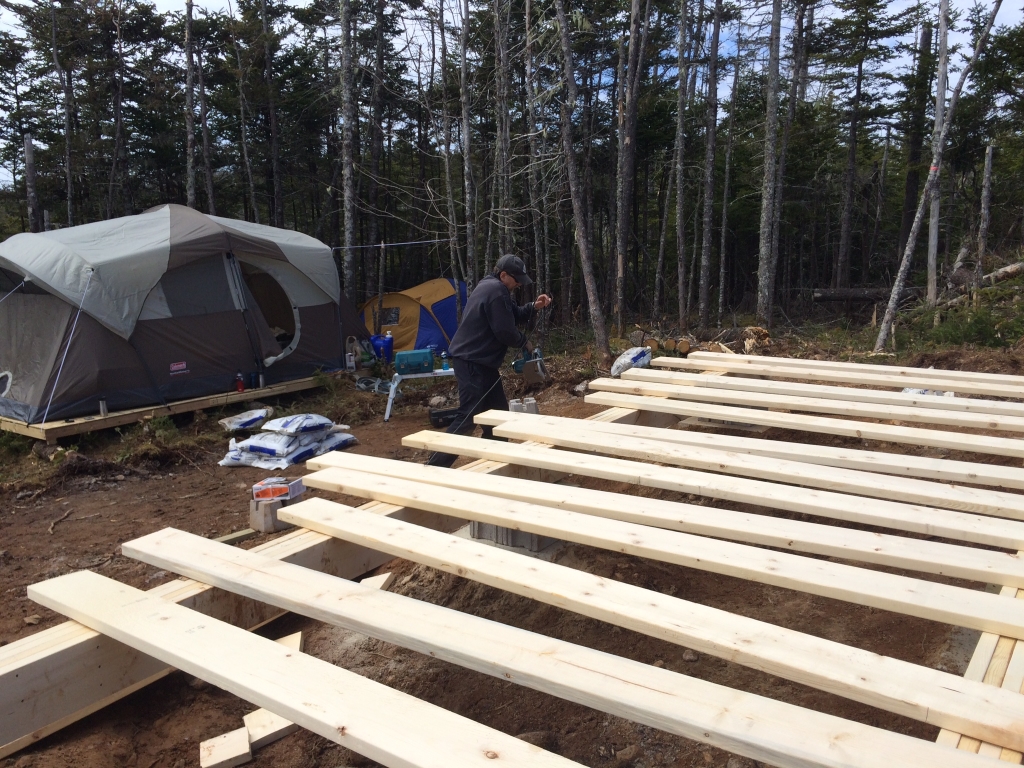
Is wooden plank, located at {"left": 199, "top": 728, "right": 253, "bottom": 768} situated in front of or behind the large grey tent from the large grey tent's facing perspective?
in front

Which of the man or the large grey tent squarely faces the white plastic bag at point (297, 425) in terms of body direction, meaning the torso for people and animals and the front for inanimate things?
the large grey tent

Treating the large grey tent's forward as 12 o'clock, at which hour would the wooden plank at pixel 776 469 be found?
The wooden plank is roughly at 1 o'clock from the large grey tent.

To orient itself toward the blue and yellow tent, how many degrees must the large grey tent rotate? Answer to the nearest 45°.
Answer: approximately 90° to its left

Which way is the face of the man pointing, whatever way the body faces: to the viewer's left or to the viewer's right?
to the viewer's right

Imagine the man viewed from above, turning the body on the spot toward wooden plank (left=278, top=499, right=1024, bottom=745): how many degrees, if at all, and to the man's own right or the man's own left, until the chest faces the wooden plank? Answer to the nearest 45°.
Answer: approximately 90° to the man's own right

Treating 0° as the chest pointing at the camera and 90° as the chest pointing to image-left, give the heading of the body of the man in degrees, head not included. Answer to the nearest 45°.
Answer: approximately 270°

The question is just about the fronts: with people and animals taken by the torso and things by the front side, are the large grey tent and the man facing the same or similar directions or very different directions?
same or similar directions

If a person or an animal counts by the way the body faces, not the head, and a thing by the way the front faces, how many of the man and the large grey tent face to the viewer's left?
0

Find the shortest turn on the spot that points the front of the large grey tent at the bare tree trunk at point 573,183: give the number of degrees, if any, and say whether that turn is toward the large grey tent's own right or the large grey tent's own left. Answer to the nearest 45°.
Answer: approximately 45° to the large grey tent's own left

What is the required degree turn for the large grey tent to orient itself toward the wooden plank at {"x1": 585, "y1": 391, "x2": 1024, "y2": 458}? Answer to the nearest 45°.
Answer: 0° — it already faces it

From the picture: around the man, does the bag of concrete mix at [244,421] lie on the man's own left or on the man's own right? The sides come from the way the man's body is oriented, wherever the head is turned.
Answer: on the man's own left

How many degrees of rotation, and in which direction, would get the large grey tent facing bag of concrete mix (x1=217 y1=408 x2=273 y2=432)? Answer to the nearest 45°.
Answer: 0° — it already faces it

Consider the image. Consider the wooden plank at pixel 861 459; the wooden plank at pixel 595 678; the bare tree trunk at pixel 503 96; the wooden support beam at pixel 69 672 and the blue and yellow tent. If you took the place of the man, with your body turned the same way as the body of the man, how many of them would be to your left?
2

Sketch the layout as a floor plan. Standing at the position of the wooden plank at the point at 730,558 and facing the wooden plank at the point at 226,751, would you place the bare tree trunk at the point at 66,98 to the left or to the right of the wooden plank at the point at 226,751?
right

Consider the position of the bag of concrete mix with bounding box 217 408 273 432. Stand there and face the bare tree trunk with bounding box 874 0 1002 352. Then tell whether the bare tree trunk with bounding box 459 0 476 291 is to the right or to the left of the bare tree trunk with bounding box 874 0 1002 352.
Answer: left

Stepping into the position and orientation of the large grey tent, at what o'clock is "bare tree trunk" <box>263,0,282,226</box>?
The bare tree trunk is roughly at 8 o'clock from the large grey tent.

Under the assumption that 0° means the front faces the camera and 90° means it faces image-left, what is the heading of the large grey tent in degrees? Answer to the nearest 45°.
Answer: approximately 315°
